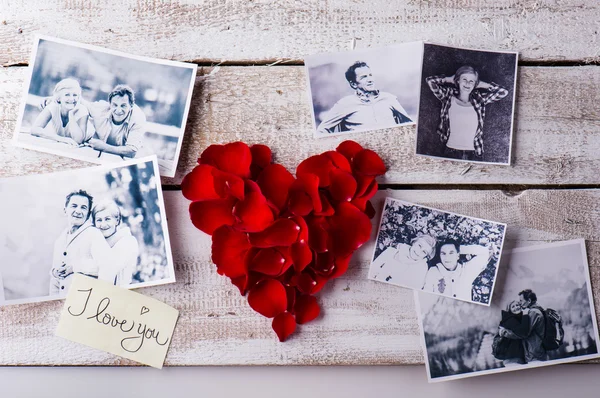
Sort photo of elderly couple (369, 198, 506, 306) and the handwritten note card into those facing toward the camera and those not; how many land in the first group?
2

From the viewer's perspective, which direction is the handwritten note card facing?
toward the camera

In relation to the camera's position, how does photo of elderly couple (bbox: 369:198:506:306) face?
facing the viewer
